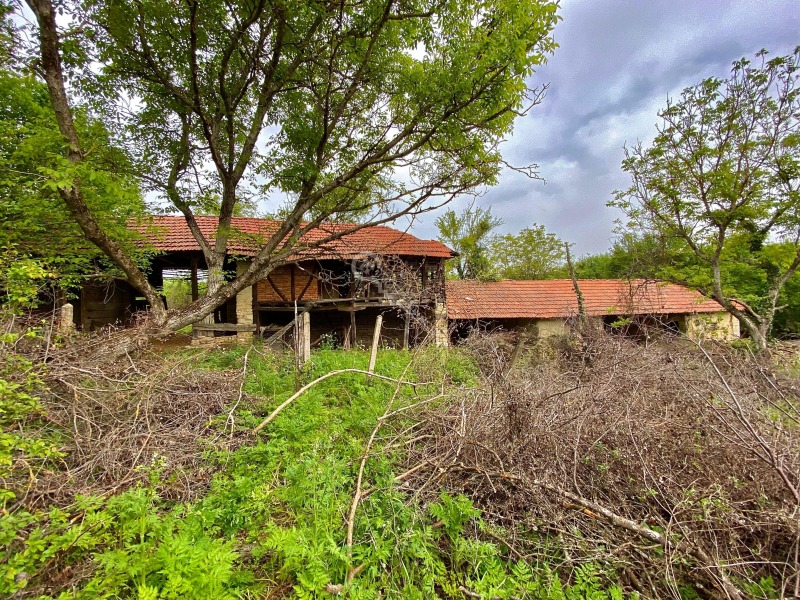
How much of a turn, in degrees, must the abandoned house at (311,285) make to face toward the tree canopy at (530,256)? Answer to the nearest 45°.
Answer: approximately 135° to its left

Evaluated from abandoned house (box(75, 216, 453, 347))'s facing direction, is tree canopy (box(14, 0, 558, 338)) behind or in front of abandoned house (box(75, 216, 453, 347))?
in front

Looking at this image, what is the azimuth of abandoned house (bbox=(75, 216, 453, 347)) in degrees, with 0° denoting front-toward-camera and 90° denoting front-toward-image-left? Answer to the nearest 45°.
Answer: approximately 0°

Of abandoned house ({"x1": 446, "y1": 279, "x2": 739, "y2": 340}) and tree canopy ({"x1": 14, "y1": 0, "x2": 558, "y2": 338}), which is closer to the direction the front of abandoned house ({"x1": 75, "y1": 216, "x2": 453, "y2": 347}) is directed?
the tree canopy

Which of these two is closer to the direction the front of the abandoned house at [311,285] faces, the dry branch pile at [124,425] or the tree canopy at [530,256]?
the dry branch pile

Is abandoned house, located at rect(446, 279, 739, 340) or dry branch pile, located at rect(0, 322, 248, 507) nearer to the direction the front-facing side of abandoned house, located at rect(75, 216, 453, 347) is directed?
the dry branch pile

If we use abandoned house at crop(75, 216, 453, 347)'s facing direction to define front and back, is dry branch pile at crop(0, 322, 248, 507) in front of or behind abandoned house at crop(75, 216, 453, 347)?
in front

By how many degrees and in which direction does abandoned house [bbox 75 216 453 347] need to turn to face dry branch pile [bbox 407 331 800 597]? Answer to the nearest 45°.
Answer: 0° — it already faces it

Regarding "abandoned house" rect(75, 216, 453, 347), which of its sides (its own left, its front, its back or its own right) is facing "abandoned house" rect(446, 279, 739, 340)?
left

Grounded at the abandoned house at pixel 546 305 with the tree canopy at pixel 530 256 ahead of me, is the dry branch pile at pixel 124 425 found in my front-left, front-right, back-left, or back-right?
back-left

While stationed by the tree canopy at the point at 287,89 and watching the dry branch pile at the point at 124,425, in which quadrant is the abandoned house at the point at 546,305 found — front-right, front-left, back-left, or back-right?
back-left
